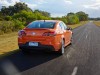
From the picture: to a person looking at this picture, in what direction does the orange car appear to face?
facing away from the viewer and to the right of the viewer
